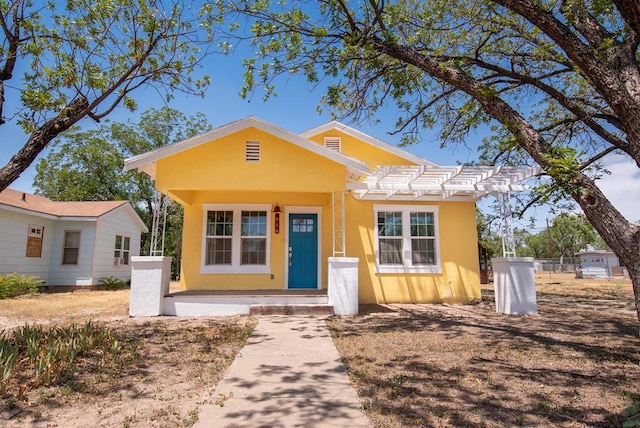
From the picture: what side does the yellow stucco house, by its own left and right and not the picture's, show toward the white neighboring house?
right

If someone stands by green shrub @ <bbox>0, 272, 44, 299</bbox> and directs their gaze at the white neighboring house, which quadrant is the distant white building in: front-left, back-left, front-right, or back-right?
front-right

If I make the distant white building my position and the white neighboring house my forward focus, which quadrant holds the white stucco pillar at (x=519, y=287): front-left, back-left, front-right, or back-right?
front-left

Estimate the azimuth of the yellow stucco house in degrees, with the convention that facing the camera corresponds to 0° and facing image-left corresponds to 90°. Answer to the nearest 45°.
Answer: approximately 0°

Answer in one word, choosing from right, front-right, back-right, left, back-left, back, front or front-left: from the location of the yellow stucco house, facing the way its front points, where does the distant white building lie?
back-left

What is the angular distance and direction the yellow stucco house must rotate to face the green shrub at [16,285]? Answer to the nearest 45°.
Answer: approximately 90° to its right

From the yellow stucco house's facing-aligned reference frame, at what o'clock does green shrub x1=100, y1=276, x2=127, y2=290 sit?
The green shrub is roughly at 4 o'clock from the yellow stucco house.

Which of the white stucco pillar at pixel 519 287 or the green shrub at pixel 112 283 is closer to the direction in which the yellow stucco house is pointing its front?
the white stucco pillar

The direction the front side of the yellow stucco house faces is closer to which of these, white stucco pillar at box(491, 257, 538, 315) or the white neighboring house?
the white stucco pillar

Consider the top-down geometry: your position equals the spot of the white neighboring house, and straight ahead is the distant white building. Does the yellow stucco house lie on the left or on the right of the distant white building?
right

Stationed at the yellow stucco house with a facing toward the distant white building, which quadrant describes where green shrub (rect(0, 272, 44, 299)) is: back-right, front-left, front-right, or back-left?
back-left

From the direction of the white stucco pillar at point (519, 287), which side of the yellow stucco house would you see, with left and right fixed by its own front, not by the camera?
left
